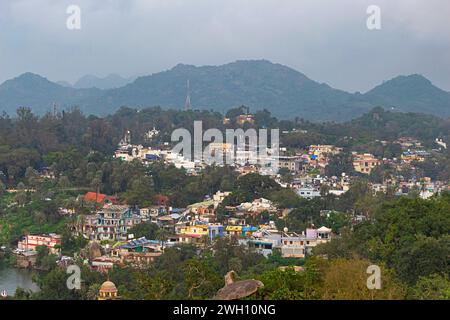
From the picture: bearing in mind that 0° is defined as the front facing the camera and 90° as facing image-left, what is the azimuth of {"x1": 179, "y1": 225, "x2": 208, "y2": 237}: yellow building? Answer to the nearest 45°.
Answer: approximately 0°

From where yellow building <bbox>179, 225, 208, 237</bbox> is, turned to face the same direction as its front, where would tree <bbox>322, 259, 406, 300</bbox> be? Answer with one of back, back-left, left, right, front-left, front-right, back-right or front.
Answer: front

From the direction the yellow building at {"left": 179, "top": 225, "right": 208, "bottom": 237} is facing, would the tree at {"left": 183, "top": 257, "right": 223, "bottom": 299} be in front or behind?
in front

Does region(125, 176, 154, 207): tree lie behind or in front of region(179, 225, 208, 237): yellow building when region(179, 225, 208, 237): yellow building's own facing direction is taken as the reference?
behind

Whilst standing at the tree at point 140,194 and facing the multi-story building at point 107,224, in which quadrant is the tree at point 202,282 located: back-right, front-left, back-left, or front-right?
front-left

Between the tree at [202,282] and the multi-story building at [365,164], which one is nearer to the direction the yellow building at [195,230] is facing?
the tree

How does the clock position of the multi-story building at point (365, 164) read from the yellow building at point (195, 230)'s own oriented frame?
The multi-story building is roughly at 7 o'clock from the yellow building.

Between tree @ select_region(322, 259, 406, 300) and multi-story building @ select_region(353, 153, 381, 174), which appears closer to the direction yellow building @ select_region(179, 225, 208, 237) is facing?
the tree

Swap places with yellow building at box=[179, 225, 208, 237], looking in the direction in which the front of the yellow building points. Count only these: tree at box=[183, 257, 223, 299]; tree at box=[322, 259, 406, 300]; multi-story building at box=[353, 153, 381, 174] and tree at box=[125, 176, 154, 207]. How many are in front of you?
2

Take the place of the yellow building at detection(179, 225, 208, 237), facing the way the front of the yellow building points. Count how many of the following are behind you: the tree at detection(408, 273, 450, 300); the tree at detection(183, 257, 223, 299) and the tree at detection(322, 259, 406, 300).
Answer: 0

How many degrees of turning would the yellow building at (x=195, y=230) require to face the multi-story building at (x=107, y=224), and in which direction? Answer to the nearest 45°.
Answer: approximately 135° to its right

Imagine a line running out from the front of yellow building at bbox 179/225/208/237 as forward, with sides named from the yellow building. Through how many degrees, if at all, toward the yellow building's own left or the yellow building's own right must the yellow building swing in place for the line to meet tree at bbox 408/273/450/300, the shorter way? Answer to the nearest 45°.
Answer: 0° — it already faces it

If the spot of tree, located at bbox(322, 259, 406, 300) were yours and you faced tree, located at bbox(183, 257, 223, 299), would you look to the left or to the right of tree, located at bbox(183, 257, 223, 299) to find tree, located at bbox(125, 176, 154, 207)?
right

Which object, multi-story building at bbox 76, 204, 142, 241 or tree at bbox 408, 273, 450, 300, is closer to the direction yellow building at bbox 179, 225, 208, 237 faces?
the tree

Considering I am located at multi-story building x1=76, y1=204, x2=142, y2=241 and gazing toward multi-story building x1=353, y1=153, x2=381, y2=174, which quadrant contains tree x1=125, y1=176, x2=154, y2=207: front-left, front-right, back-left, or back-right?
front-left
